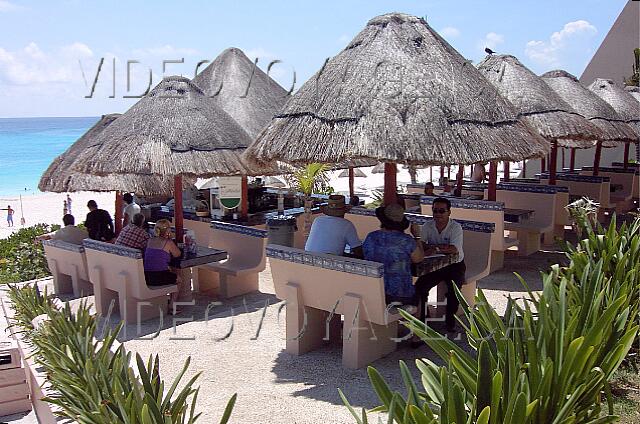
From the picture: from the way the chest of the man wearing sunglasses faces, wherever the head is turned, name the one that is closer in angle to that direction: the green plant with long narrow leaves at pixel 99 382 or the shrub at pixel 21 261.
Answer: the green plant with long narrow leaves

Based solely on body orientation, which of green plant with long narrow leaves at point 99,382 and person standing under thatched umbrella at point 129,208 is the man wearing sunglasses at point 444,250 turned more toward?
the green plant with long narrow leaves

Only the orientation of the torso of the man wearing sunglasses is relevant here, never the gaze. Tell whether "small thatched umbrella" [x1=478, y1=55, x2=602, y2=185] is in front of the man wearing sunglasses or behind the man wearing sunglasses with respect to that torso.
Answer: behind

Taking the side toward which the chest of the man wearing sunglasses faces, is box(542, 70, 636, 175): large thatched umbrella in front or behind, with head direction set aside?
behind

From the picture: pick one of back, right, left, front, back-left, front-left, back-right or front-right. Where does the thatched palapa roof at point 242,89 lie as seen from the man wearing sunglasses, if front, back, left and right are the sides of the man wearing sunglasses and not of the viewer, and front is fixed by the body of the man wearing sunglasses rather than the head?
right

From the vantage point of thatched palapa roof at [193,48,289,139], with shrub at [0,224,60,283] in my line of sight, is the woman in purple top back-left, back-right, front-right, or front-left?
front-left

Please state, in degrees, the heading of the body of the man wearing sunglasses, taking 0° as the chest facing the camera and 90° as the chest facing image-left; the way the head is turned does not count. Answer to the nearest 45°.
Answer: approximately 45°

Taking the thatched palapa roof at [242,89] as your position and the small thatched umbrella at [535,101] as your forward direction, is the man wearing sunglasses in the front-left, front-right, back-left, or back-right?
front-right

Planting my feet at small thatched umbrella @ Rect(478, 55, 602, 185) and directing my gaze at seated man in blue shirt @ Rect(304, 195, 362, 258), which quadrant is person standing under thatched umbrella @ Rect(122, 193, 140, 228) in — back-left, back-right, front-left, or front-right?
front-right

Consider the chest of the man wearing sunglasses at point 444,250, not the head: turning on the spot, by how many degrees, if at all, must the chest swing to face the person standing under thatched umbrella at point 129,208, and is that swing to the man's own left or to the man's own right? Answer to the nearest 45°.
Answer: approximately 90° to the man's own right

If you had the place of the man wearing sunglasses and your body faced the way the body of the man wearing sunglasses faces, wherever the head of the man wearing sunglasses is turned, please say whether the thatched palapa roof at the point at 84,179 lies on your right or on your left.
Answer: on your right

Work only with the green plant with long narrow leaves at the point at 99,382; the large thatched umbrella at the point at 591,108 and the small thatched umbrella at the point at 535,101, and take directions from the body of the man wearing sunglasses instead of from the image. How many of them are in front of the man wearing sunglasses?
1

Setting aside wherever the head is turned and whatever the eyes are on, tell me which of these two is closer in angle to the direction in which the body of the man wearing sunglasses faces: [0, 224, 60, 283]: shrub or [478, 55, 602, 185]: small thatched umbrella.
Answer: the shrub

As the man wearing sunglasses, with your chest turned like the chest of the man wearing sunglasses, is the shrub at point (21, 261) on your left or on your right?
on your right

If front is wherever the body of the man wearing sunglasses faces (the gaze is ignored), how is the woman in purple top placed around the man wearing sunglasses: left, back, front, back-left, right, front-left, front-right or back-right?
front-right
